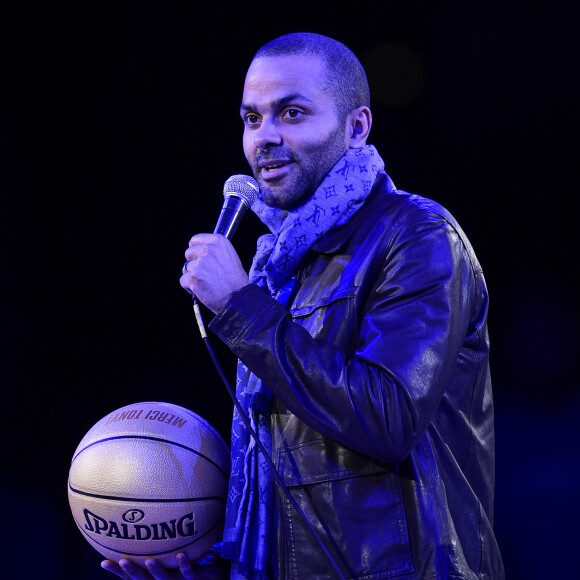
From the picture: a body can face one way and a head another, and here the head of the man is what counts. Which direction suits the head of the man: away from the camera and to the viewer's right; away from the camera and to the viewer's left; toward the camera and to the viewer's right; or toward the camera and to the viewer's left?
toward the camera and to the viewer's left

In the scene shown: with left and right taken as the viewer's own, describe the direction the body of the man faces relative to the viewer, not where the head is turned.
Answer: facing the viewer and to the left of the viewer
